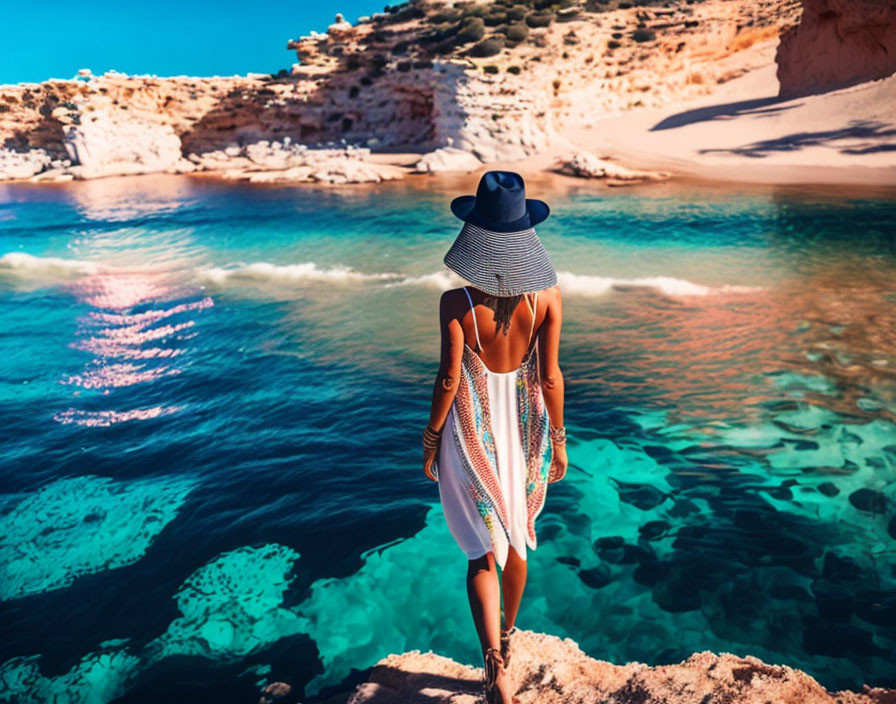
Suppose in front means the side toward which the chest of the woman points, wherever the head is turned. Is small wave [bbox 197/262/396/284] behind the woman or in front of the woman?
in front

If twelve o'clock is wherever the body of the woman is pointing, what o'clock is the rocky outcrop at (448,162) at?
The rocky outcrop is roughly at 12 o'clock from the woman.

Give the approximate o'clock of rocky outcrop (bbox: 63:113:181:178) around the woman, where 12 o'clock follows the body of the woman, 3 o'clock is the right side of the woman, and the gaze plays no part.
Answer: The rocky outcrop is roughly at 11 o'clock from the woman.

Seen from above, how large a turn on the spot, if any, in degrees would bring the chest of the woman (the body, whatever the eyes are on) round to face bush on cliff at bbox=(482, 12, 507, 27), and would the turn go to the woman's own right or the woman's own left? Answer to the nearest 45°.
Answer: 0° — they already face it

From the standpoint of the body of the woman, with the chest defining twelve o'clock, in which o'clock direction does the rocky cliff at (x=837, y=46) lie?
The rocky cliff is roughly at 1 o'clock from the woman.

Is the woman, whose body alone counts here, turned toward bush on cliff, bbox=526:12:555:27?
yes

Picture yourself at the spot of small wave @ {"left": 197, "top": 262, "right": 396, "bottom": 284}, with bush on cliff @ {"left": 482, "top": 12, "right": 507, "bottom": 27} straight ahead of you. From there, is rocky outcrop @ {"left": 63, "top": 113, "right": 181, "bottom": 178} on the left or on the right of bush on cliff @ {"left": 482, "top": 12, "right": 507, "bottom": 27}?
left

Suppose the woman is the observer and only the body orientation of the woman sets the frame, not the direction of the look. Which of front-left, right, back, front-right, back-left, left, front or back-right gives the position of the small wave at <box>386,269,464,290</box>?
front

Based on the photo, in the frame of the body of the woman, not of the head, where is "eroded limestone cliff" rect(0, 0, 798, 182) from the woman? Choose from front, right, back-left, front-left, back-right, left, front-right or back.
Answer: front

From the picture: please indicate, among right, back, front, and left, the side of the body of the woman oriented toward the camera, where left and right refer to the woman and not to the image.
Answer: back

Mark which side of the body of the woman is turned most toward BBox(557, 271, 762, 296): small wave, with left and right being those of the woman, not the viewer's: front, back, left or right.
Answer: front

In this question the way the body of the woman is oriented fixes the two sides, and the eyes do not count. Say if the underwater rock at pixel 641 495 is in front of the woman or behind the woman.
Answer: in front

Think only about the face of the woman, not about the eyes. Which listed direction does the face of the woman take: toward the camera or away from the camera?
away from the camera

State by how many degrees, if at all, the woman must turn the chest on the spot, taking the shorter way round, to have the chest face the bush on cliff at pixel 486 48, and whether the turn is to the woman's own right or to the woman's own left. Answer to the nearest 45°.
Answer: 0° — they already face it

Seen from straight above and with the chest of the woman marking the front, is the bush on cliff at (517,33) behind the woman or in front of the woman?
in front
